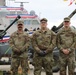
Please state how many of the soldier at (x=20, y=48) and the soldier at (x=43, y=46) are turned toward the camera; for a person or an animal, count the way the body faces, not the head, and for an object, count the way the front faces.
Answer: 2

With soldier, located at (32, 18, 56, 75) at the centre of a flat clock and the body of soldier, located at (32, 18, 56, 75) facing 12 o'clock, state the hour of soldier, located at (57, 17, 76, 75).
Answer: soldier, located at (57, 17, 76, 75) is roughly at 9 o'clock from soldier, located at (32, 18, 56, 75).

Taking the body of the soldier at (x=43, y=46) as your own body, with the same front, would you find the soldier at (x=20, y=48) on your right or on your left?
on your right

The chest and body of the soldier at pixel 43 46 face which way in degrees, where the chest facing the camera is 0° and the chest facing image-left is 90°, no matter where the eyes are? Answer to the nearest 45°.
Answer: approximately 0°

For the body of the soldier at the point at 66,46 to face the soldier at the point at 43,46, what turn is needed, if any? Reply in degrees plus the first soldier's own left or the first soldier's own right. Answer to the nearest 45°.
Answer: approximately 90° to the first soldier's own right

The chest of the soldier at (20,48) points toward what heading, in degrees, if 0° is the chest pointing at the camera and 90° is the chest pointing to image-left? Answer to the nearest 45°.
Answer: approximately 0°

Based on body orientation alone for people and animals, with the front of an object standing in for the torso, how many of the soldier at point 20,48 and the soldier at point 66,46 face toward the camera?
2

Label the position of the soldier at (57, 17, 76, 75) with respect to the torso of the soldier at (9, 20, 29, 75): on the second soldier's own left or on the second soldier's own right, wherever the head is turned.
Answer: on the second soldier's own left

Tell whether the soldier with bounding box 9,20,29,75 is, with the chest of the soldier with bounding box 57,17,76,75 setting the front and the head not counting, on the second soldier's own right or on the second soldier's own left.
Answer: on the second soldier's own right
